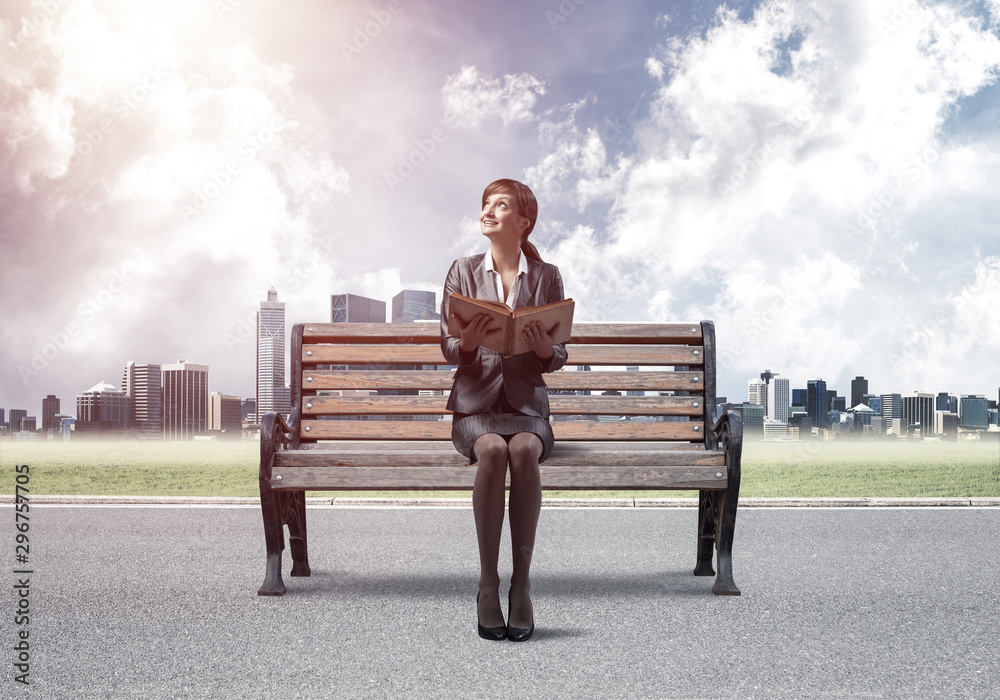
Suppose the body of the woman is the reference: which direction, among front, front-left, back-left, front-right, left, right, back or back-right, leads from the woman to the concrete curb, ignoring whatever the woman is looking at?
back

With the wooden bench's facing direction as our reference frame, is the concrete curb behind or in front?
behind

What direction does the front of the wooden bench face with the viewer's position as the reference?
facing the viewer

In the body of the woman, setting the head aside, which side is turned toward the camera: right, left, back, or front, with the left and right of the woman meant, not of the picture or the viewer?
front
